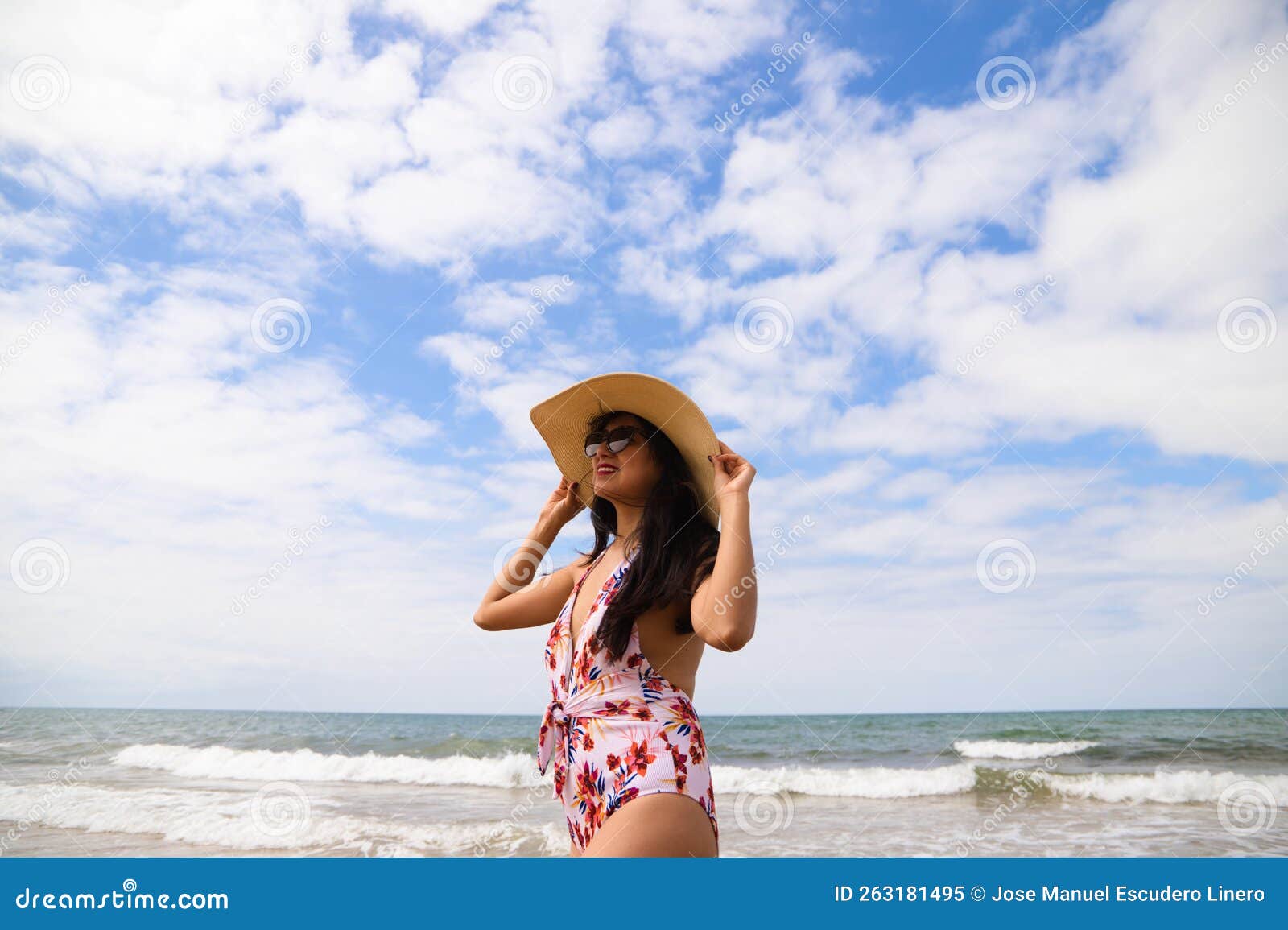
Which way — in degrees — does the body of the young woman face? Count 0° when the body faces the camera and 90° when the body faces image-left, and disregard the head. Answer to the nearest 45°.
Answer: approximately 45°
